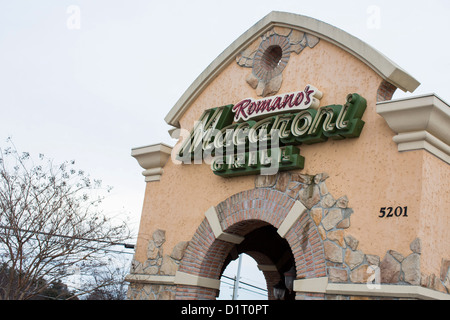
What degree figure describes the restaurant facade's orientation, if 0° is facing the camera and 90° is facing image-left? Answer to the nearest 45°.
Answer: approximately 45°
